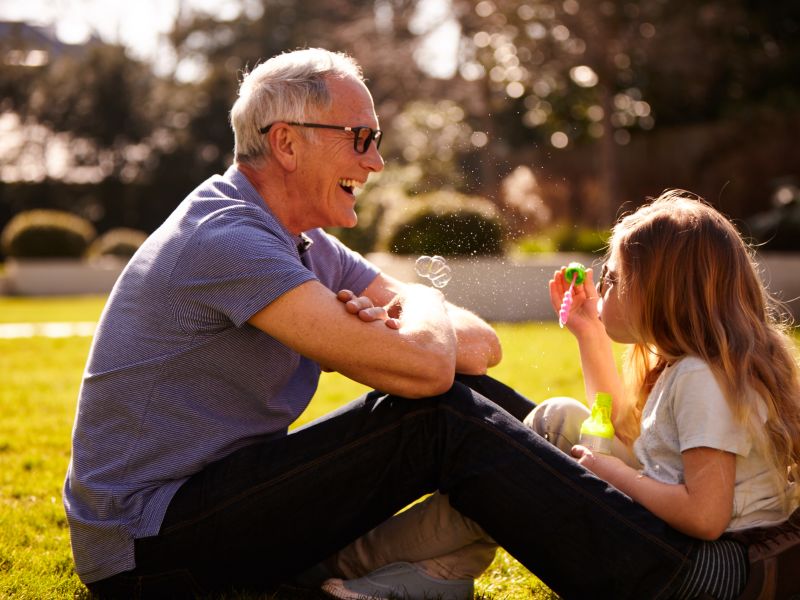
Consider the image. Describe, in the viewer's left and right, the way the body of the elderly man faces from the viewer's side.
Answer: facing to the right of the viewer

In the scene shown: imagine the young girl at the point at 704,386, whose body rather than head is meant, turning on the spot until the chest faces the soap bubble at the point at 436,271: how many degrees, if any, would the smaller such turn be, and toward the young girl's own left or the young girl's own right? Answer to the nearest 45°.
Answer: approximately 45° to the young girl's own right

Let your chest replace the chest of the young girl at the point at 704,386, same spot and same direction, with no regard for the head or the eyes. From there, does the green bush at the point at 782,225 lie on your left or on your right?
on your right

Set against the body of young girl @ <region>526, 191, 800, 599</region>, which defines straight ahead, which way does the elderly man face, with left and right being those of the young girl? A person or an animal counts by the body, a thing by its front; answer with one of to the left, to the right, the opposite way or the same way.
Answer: the opposite way

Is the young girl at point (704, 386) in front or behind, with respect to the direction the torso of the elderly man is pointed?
in front

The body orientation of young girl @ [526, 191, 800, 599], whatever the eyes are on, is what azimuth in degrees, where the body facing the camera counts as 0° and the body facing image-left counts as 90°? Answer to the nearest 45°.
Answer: approximately 90°

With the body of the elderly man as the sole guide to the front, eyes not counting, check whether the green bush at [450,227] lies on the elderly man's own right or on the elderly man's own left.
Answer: on the elderly man's own left

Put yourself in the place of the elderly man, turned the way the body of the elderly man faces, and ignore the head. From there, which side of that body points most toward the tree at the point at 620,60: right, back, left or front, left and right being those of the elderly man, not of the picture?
left

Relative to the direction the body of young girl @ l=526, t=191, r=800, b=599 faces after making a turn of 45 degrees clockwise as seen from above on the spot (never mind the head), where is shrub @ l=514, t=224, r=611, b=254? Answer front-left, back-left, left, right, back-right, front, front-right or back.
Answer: front-right

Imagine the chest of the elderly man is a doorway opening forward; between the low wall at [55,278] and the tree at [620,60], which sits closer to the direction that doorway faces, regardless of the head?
the tree

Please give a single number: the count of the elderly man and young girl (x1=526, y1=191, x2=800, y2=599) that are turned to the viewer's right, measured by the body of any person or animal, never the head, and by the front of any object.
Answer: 1

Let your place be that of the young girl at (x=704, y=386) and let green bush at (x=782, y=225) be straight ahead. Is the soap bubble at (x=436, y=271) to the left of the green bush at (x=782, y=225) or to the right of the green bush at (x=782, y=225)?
left

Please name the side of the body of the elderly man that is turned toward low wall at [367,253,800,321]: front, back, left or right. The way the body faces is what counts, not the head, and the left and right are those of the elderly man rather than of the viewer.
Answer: left

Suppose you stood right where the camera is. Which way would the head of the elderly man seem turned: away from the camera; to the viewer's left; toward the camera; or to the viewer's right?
to the viewer's right

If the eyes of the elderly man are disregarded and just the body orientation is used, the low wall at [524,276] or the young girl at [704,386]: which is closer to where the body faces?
the young girl
